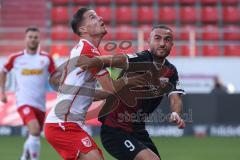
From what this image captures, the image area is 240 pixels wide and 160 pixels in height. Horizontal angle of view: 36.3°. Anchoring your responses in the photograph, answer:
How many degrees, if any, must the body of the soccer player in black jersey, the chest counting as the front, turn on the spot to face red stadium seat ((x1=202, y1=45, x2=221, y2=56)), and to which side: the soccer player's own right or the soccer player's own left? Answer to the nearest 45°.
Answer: approximately 135° to the soccer player's own left

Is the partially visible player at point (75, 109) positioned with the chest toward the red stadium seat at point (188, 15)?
no

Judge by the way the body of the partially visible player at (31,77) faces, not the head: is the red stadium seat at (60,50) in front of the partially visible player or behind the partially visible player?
behind

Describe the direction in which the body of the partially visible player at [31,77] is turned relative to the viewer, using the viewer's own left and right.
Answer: facing the viewer

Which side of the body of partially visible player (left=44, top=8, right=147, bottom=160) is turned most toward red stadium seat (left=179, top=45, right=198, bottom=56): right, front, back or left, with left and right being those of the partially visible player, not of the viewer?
left

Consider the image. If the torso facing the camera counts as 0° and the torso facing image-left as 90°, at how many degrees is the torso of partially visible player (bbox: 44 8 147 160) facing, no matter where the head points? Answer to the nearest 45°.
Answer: approximately 270°

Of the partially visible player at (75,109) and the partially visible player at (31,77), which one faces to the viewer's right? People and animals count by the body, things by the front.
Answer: the partially visible player at (75,109)

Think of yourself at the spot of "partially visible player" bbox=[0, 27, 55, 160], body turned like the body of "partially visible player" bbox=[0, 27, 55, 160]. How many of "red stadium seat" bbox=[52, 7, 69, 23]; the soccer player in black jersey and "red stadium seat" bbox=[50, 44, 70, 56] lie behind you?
2

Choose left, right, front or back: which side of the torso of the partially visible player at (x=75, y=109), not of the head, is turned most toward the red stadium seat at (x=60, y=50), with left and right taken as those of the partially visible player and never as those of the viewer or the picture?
left

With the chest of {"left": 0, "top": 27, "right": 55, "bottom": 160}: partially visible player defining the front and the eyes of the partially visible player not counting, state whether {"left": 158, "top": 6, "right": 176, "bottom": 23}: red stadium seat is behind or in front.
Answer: behind

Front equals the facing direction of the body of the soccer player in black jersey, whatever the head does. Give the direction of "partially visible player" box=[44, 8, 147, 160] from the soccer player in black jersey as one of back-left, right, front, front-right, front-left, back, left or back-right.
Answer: right

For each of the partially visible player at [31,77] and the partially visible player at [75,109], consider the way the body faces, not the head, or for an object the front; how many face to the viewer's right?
1
